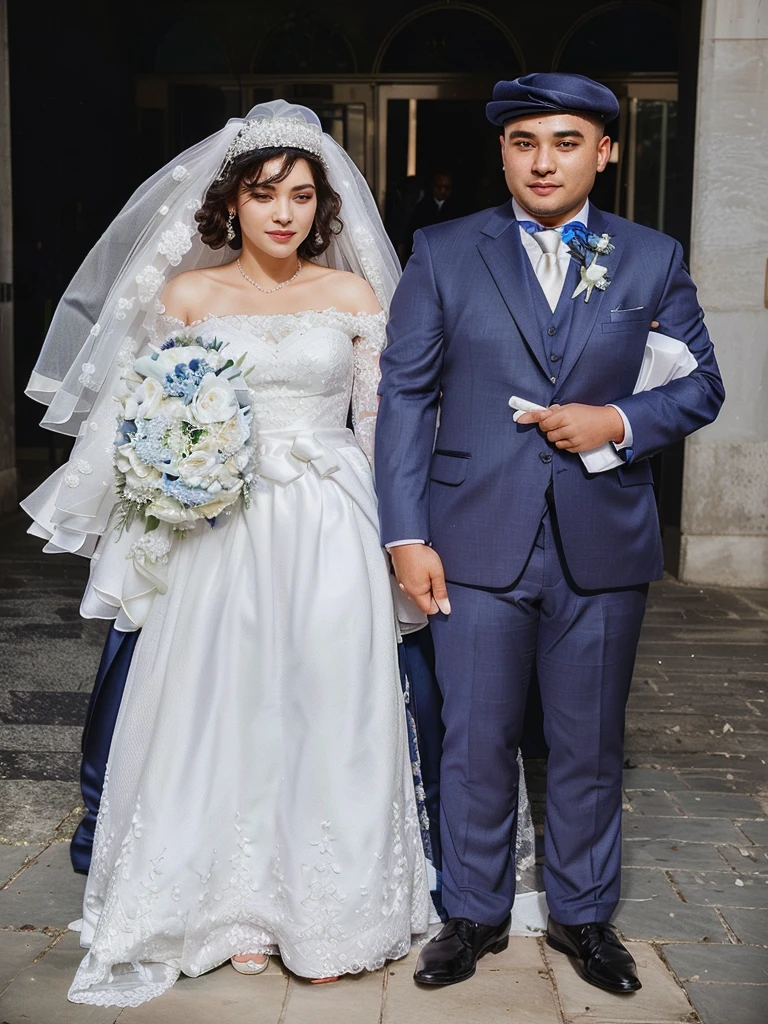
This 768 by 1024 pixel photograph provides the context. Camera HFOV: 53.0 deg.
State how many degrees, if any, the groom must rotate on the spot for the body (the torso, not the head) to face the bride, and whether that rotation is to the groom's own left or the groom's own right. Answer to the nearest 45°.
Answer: approximately 90° to the groom's own right

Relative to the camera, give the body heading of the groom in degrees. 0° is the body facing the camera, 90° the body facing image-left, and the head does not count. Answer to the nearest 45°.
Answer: approximately 0°
